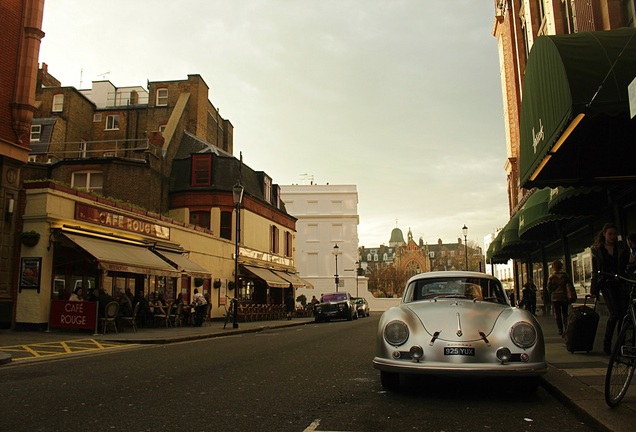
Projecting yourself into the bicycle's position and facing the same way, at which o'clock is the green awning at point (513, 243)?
The green awning is roughly at 4 o'clock from the bicycle.

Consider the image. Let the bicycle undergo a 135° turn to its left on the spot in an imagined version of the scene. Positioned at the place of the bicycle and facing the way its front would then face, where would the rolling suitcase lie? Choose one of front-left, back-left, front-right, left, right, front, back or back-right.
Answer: left

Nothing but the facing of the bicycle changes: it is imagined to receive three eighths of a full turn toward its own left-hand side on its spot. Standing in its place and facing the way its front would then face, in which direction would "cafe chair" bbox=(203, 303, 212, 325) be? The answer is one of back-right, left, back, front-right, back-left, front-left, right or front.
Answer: back-left

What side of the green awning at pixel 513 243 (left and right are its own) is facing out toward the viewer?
left

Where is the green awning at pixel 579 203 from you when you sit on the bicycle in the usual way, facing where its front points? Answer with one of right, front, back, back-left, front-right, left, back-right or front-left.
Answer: back-right

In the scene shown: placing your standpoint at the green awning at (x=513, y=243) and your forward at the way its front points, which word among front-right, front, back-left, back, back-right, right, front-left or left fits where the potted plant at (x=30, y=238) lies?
front-left

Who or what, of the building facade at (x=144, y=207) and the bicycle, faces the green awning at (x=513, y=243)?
the building facade

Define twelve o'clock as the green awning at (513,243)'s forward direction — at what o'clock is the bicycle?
The bicycle is roughly at 9 o'clock from the green awning.

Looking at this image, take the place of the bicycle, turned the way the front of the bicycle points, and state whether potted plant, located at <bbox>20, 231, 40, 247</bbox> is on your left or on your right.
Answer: on your right

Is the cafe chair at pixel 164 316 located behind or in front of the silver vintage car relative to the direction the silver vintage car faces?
behind

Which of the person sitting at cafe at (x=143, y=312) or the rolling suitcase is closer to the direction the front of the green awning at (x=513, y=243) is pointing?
the person sitting at cafe

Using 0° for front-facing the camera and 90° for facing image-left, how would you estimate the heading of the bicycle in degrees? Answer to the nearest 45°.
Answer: approximately 45°
